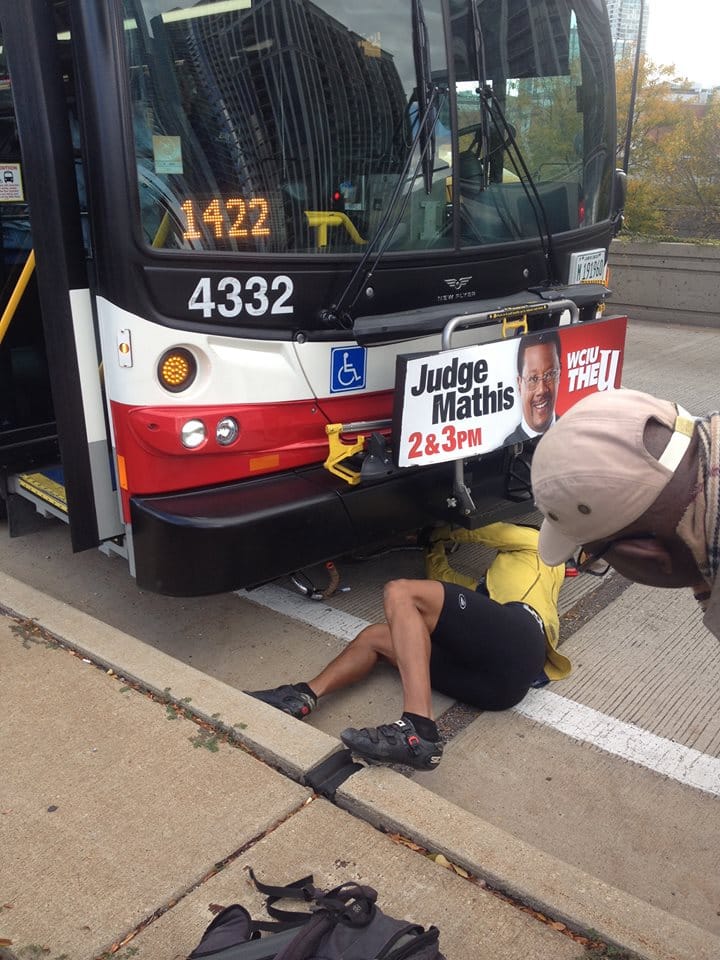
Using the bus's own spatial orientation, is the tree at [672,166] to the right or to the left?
on its left

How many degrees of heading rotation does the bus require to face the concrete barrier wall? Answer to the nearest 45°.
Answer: approximately 90° to its left

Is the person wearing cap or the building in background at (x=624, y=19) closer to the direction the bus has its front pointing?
the person wearing cap

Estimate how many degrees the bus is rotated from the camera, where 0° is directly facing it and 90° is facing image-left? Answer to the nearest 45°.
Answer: approximately 315°

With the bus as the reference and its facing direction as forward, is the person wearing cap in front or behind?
in front

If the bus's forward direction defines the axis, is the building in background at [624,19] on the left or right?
on its left

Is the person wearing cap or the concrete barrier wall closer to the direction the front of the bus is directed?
the person wearing cap

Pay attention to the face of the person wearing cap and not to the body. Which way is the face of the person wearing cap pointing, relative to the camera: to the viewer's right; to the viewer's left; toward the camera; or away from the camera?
to the viewer's left

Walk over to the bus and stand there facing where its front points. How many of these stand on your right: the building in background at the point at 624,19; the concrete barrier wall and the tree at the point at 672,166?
0

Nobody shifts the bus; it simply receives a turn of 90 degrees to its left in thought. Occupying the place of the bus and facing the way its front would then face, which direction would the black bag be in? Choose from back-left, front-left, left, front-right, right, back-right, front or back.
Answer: back-right
